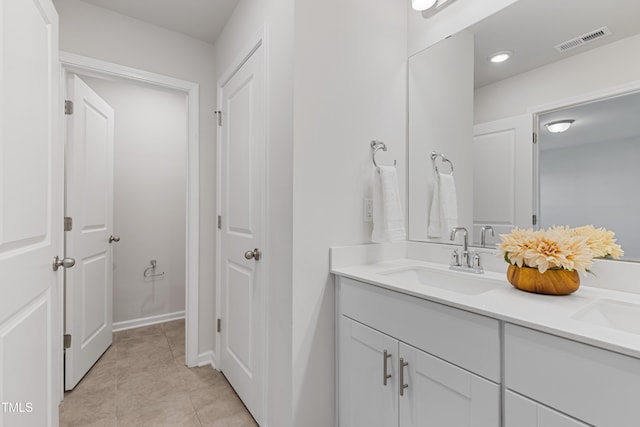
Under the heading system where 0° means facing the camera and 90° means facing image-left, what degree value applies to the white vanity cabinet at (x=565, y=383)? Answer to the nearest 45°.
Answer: approximately 45°

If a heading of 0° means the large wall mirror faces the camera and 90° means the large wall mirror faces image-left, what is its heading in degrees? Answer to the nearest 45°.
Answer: approximately 45°

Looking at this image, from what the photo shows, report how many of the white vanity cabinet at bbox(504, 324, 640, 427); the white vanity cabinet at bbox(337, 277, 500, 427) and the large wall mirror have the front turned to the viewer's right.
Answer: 0

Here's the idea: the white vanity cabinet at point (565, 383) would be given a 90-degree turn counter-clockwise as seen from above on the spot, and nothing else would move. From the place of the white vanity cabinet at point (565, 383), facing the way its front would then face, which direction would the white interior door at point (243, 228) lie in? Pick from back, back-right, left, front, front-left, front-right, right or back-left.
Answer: back-right

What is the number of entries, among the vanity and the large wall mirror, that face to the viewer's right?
0

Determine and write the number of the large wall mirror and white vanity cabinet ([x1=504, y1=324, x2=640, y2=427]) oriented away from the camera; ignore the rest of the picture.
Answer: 0

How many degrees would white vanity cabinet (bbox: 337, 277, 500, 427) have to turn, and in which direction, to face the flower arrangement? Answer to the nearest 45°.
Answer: approximately 135° to its left

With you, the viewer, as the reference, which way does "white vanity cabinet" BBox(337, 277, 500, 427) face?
facing the viewer and to the left of the viewer

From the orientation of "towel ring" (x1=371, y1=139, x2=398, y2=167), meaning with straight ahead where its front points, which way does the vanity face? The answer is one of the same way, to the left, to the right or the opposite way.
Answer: to the right
